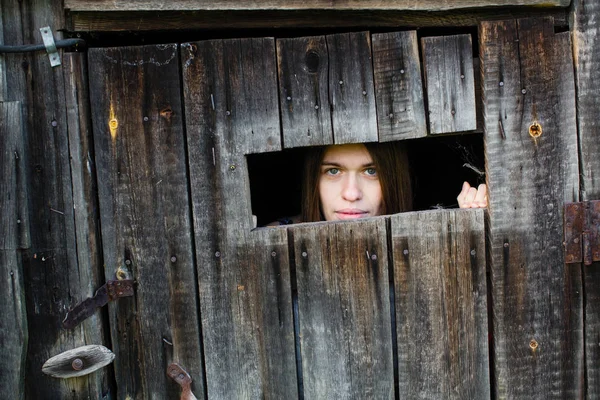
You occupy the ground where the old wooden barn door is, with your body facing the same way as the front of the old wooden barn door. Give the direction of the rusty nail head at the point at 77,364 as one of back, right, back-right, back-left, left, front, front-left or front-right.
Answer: right

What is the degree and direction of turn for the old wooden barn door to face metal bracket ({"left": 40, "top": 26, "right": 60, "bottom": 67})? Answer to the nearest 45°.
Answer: approximately 90° to its right

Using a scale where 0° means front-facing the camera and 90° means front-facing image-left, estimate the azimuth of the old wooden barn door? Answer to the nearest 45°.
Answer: approximately 0°
